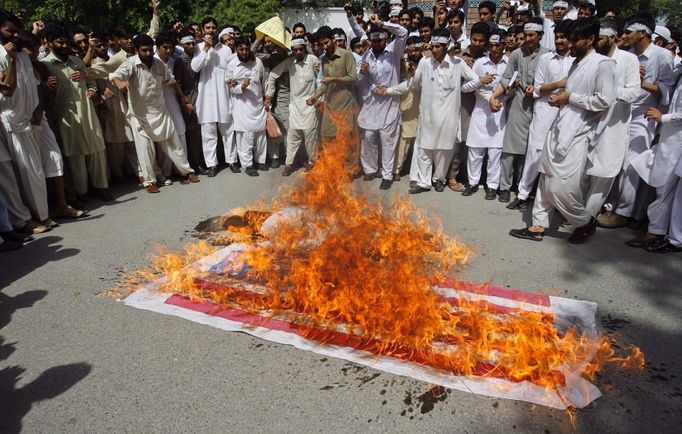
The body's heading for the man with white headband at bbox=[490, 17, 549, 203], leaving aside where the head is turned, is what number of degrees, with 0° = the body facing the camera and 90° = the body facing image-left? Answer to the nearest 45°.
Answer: approximately 45°

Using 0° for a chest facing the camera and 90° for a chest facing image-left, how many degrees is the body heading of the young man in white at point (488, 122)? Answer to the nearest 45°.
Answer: approximately 0°

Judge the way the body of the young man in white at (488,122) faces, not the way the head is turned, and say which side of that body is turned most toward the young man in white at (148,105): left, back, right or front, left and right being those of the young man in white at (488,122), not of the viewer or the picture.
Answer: right

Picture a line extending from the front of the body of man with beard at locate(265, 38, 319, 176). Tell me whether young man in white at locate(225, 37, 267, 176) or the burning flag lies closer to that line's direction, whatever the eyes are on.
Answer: the burning flag

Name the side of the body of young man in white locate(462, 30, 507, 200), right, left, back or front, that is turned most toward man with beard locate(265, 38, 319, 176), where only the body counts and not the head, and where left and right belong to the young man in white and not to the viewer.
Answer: right

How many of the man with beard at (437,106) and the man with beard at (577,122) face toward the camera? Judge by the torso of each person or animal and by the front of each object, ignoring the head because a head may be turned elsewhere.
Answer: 1

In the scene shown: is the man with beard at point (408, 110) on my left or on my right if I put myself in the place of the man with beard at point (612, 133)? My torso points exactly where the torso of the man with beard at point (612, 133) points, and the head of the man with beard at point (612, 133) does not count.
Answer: on my right

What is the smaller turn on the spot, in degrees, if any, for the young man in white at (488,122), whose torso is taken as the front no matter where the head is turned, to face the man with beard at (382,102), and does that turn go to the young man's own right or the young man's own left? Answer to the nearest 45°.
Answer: approximately 90° to the young man's own right

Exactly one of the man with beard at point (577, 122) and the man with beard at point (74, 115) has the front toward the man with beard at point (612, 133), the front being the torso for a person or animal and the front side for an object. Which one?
the man with beard at point (74, 115)

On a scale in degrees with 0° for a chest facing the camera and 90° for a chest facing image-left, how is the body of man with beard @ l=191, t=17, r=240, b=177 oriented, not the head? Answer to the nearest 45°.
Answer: approximately 0°

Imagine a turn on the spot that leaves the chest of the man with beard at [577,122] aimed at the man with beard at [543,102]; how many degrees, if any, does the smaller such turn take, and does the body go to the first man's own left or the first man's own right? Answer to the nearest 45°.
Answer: approximately 90° to the first man's own right

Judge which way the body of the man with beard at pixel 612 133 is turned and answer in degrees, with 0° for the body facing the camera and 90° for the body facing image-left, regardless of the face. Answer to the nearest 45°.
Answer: approximately 45°
